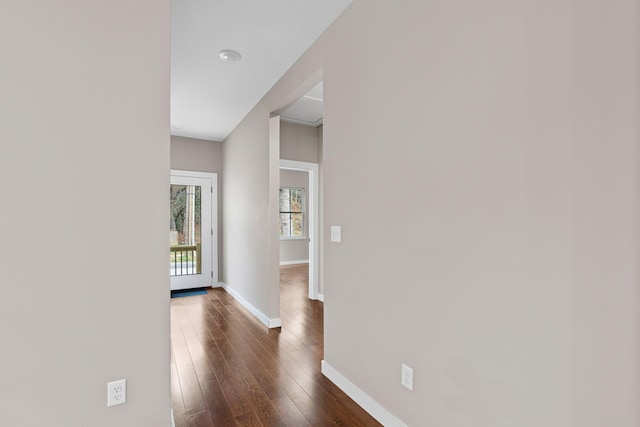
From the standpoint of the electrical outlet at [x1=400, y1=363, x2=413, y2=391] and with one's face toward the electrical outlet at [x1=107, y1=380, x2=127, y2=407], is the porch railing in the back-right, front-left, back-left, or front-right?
front-right

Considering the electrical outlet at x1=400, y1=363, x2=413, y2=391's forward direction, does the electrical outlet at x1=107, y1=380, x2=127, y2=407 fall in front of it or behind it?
in front

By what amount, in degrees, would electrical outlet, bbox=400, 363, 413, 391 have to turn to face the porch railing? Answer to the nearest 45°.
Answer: approximately 90° to its right

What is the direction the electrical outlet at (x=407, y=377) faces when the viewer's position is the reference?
facing the viewer and to the left of the viewer

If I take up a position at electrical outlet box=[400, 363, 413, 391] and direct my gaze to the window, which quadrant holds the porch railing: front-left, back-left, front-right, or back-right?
front-left
